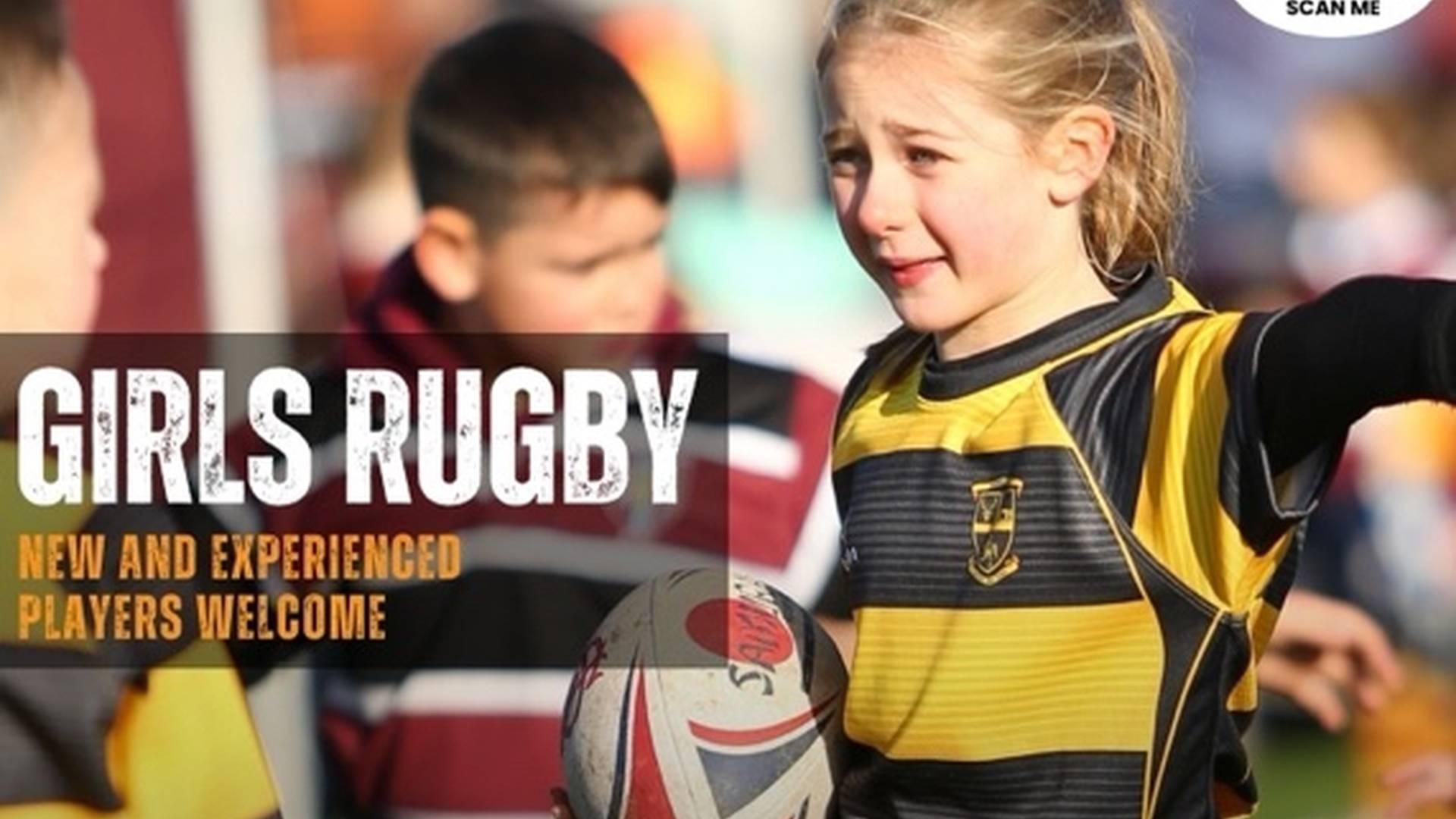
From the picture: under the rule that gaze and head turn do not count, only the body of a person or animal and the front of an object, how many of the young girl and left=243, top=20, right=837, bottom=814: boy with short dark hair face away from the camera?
0

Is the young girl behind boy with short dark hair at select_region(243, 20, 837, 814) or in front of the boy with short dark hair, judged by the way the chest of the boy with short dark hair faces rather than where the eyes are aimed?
in front

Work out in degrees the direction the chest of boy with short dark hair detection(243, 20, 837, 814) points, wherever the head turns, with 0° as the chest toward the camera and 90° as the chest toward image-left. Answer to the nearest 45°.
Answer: approximately 315°

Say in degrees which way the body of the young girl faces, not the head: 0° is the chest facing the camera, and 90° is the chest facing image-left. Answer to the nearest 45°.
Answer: approximately 45°

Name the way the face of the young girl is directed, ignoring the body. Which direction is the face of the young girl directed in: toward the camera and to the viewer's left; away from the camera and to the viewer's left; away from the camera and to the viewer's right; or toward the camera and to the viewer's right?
toward the camera and to the viewer's left

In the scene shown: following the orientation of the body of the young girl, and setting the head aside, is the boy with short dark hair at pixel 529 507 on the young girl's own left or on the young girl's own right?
on the young girl's own right

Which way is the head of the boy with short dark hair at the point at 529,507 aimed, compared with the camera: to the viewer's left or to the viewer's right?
to the viewer's right
